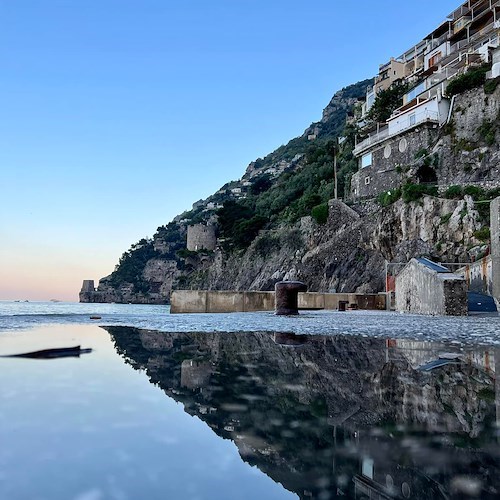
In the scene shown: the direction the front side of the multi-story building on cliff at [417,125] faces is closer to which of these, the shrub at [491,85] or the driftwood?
the driftwood

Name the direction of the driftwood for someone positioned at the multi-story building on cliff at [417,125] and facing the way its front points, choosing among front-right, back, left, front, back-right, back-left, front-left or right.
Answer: front-left

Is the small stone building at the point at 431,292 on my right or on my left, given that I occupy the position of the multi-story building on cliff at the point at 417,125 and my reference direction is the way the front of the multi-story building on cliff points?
on my left

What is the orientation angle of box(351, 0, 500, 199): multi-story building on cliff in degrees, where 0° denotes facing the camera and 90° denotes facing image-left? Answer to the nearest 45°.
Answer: approximately 45°

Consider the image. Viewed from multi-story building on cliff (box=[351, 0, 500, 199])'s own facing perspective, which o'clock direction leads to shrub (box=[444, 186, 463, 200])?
The shrub is roughly at 10 o'clock from the multi-story building on cliff.

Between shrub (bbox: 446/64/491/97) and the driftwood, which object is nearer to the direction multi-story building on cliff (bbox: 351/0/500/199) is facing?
the driftwood

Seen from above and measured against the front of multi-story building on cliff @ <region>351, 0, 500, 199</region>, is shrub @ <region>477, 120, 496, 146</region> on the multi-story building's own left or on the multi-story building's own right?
on the multi-story building's own left

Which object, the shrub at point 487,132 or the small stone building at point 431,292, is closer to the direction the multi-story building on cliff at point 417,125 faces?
the small stone building

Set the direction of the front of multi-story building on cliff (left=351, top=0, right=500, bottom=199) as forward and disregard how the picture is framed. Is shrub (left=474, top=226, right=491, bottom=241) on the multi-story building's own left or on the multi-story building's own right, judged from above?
on the multi-story building's own left
